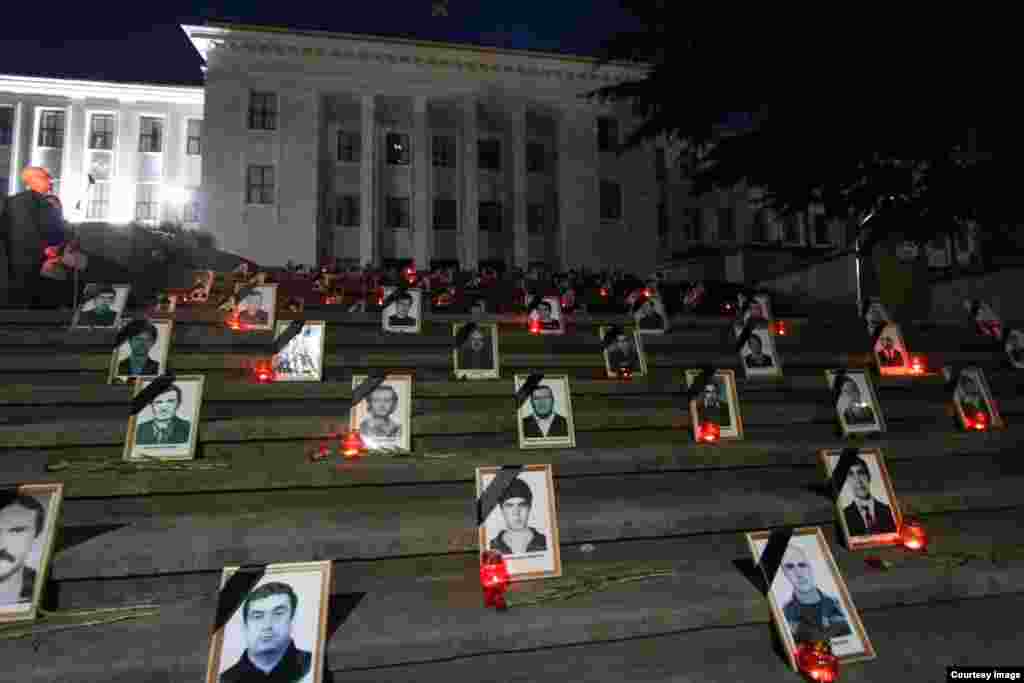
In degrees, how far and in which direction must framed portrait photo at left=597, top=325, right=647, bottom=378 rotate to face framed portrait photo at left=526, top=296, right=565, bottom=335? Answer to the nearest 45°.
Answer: approximately 135° to its right

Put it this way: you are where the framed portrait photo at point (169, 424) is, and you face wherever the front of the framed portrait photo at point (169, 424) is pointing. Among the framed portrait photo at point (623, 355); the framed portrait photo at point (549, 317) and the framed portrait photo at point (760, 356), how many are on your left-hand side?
3

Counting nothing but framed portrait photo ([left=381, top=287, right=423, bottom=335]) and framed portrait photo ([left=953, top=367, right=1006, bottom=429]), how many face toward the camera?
2

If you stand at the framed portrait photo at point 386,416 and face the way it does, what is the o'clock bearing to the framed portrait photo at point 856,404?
the framed portrait photo at point 856,404 is roughly at 9 o'clock from the framed portrait photo at point 386,416.

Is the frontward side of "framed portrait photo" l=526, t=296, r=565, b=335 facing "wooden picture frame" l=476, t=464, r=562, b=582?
yes

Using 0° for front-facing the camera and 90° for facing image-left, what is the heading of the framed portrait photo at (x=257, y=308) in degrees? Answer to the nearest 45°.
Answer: approximately 0°

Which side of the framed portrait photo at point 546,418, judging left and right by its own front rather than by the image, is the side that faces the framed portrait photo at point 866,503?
left

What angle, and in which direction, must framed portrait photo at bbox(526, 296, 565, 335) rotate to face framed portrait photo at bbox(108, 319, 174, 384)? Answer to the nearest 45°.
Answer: approximately 45° to its right

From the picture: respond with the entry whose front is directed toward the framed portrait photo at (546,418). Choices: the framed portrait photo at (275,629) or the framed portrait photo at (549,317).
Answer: the framed portrait photo at (549,317)

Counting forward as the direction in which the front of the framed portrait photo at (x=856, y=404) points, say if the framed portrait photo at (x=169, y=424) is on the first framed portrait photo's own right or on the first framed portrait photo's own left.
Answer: on the first framed portrait photo's own right

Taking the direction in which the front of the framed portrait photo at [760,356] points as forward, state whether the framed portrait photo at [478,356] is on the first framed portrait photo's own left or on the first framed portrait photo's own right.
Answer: on the first framed portrait photo's own right
